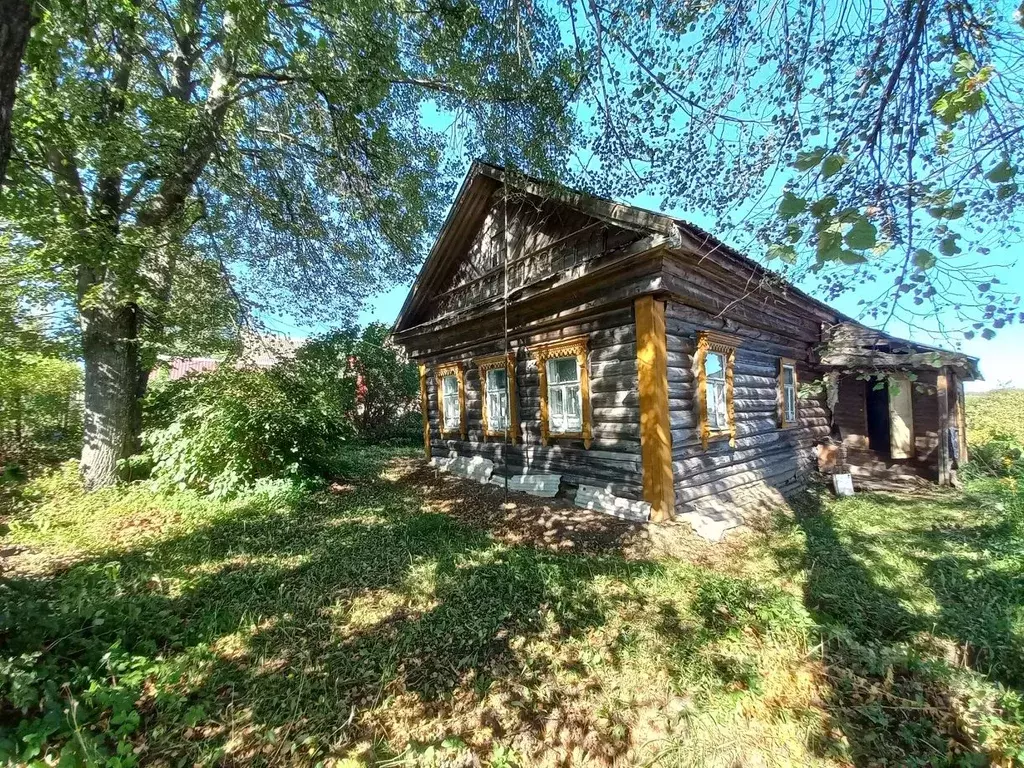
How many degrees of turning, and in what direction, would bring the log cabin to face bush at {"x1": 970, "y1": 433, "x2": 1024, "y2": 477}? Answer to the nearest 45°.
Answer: approximately 180°

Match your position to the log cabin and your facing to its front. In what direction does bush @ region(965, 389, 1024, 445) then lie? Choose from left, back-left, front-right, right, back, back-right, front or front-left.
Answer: back

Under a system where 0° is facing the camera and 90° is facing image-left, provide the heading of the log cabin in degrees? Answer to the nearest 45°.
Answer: approximately 45°

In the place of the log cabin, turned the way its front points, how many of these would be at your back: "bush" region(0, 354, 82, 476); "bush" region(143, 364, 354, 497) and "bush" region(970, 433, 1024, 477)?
1

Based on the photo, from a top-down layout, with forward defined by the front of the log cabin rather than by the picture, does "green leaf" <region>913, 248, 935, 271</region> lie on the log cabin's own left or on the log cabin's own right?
on the log cabin's own left

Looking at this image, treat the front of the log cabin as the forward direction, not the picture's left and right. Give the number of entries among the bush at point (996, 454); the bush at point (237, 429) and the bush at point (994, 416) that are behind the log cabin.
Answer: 2

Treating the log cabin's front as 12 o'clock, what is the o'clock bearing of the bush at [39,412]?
The bush is roughly at 1 o'clock from the log cabin.

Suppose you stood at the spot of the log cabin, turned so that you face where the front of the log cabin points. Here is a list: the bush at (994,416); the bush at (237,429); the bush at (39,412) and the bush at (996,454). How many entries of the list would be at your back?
2

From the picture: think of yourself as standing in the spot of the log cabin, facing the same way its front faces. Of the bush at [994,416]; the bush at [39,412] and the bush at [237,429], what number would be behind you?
1

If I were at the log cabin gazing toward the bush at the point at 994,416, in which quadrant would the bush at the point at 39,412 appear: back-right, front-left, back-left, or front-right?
back-left

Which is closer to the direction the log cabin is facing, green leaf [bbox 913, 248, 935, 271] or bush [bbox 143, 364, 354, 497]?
the bush
